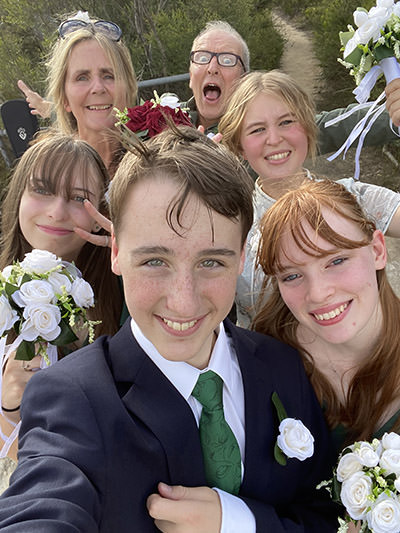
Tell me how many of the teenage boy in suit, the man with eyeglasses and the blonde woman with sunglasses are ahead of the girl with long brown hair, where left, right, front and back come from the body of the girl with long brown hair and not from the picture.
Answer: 1

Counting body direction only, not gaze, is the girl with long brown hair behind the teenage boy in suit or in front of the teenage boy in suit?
behind

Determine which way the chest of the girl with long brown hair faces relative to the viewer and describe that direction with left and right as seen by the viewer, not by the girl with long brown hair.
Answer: facing the viewer

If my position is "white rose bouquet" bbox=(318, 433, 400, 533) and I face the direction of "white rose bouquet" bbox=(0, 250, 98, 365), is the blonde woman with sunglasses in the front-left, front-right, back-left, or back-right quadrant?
front-right

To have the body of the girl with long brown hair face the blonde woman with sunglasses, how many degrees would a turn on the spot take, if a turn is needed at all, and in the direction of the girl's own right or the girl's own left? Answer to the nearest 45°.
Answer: approximately 180°

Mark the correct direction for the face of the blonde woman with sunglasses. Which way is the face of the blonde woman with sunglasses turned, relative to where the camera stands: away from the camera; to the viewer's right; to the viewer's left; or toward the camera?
toward the camera

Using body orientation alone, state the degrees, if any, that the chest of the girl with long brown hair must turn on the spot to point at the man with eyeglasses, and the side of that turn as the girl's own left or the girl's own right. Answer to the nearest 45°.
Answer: approximately 135° to the girl's own left

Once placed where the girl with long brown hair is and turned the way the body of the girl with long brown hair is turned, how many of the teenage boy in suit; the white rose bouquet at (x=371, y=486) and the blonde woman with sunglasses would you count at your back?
1

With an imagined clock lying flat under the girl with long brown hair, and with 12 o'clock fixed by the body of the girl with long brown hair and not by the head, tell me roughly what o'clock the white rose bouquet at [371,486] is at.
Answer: The white rose bouquet is roughly at 11 o'clock from the girl with long brown hair.

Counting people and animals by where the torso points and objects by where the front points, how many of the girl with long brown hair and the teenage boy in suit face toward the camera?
2

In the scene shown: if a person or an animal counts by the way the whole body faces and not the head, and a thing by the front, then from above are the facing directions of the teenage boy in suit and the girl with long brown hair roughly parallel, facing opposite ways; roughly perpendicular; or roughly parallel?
roughly parallel

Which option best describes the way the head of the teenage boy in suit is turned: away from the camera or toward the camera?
toward the camera
